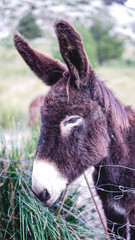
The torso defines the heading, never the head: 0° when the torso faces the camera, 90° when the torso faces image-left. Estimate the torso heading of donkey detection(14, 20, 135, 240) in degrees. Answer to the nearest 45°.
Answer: approximately 45°
